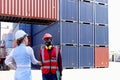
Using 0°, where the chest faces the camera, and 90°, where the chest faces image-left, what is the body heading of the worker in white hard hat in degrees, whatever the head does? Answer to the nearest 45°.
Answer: approximately 225°

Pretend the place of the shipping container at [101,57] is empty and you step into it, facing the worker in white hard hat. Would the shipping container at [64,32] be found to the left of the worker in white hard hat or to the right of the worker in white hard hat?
right

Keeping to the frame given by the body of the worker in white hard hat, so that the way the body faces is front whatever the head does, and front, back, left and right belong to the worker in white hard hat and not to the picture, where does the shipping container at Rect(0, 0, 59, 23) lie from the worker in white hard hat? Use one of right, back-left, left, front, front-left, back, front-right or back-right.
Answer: front-left

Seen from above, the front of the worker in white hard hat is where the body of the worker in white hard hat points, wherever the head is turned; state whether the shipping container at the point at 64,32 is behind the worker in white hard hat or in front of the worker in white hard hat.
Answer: in front
